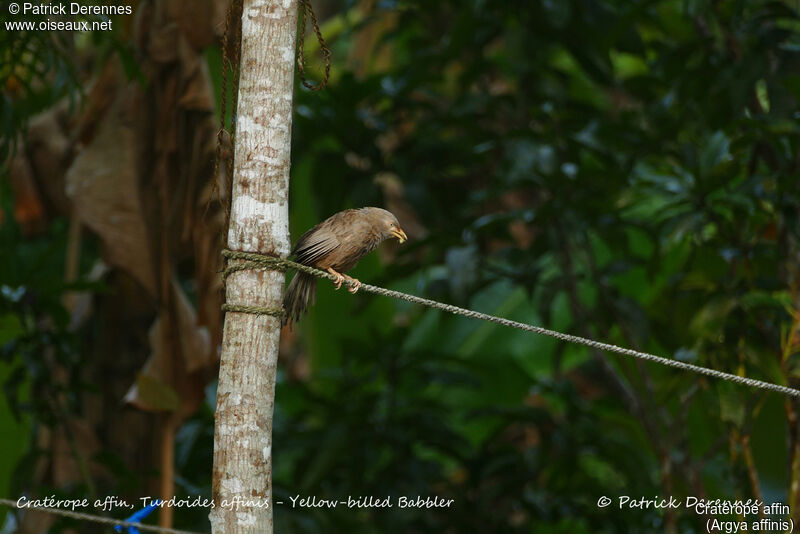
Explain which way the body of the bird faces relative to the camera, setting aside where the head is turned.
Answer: to the viewer's right
